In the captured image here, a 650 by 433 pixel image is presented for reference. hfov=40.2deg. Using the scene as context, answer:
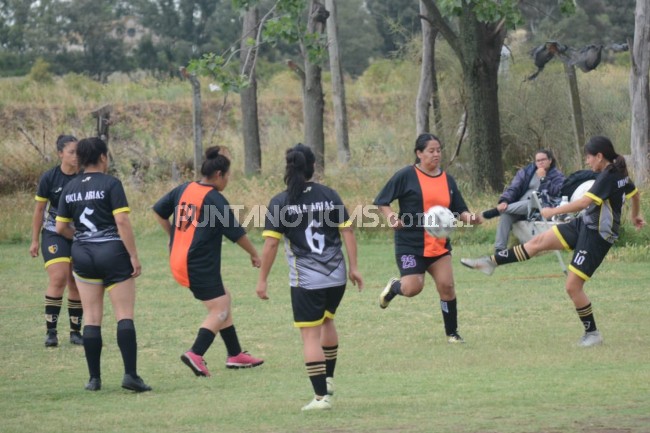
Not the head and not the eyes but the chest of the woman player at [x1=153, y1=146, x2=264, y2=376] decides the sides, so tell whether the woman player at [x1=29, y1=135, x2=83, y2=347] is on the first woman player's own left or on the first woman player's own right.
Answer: on the first woman player's own left

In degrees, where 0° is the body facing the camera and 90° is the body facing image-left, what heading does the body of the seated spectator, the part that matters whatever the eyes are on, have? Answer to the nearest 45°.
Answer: approximately 45°

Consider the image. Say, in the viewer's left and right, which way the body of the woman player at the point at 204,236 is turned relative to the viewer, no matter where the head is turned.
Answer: facing away from the viewer and to the right of the viewer

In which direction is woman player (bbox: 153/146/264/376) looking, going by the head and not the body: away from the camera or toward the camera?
away from the camera

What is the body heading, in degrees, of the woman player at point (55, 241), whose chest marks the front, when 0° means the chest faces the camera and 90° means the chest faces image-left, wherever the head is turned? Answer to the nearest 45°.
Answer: approximately 315°

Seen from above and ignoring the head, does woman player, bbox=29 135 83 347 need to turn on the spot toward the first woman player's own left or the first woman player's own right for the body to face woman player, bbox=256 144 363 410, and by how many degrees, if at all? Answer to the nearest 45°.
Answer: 0° — they already face them

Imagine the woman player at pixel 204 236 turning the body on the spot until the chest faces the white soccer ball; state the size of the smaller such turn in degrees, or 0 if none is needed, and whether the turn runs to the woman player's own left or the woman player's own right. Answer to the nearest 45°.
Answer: approximately 45° to the woman player's own right

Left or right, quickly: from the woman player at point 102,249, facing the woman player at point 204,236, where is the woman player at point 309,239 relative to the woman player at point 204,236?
right
